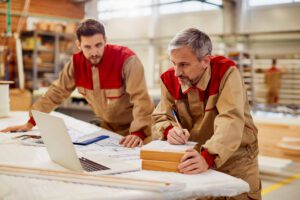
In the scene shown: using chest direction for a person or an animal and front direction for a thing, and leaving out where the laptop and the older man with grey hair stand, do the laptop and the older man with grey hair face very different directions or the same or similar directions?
very different directions

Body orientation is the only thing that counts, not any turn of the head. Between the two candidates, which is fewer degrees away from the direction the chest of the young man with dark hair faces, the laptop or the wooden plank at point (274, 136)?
the laptop

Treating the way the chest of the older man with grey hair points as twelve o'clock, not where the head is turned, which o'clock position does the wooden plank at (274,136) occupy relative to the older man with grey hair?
The wooden plank is roughly at 5 o'clock from the older man with grey hair.

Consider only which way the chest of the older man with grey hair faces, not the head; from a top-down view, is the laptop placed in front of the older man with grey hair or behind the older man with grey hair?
in front

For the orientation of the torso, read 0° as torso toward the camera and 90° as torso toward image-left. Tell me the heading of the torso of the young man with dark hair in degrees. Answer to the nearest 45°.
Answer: approximately 45°

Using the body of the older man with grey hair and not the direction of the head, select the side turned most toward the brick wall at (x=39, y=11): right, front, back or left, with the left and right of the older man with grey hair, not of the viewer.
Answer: right

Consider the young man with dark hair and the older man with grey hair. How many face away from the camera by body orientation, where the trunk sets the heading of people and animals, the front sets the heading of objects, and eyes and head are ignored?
0

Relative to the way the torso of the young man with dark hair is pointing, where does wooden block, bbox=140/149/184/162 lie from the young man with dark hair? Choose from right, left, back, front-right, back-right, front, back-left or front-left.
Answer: front-left

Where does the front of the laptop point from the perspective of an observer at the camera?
facing away from the viewer and to the right of the viewer

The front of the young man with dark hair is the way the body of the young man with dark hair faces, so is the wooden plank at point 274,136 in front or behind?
behind

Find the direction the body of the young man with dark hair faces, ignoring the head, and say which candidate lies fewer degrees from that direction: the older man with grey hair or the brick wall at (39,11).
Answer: the older man with grey hair

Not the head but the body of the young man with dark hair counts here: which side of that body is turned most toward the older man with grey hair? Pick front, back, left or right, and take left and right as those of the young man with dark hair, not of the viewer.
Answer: left
